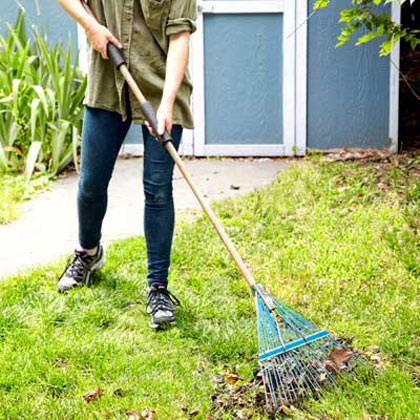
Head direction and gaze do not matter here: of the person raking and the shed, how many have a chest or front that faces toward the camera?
2

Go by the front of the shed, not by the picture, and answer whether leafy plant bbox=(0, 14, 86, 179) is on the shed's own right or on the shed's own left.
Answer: on the shed's own right

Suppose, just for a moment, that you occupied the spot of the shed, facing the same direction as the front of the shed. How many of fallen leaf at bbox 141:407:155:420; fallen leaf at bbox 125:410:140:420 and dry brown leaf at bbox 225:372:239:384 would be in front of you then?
3

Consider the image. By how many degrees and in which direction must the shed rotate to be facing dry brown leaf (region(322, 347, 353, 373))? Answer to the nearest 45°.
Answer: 0° — it already faces it

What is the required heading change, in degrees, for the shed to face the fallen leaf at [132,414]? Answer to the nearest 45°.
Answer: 0° — it already faces it

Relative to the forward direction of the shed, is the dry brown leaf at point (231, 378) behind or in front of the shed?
in front

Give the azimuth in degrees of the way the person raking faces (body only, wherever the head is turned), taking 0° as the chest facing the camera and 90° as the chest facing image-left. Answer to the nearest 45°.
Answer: approximately 0°
